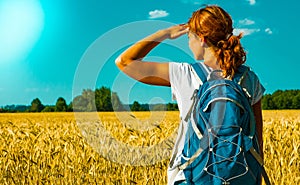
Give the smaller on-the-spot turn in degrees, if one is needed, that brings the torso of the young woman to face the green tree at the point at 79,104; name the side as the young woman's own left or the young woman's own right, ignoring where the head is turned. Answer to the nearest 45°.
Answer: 0° — they already face it

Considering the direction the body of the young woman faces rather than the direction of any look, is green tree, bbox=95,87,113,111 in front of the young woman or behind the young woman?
in front

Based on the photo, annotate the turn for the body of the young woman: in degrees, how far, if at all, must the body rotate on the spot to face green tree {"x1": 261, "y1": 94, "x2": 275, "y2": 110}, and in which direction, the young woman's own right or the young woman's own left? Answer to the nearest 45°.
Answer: approximately 45° to the young woman's own right

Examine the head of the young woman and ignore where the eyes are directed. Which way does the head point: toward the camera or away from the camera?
away from the camera

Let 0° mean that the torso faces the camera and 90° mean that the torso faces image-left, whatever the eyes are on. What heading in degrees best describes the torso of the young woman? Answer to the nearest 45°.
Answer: approximately 135°

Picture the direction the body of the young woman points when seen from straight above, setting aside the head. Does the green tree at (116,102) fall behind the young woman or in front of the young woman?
in front
